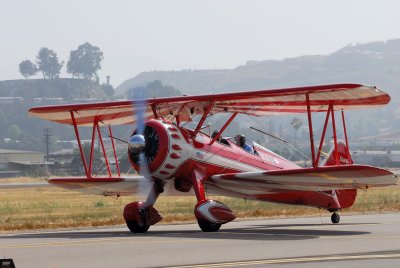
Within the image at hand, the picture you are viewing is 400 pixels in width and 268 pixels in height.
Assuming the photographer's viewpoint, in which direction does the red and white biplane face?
facing the viewer and to the left of the viewer
